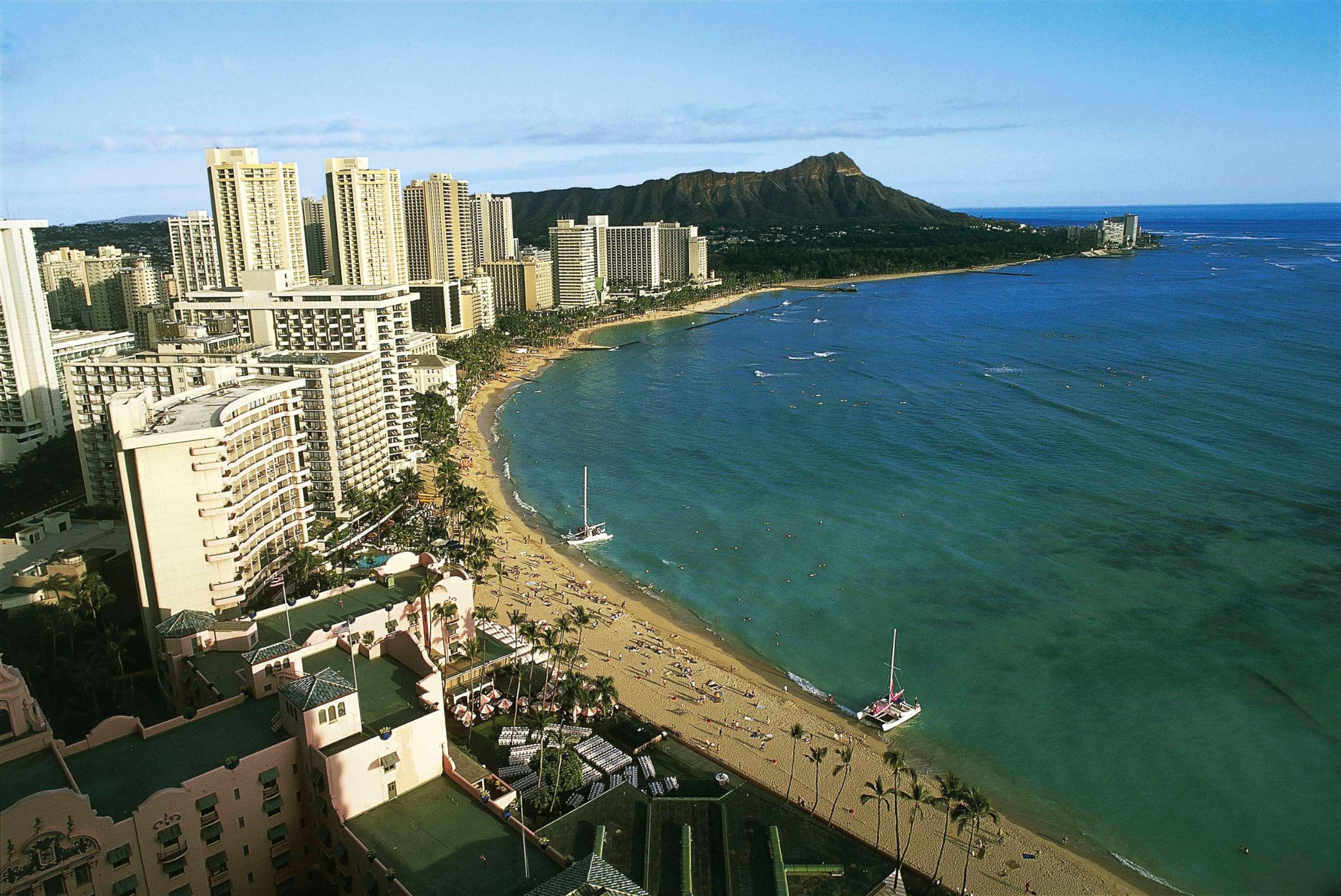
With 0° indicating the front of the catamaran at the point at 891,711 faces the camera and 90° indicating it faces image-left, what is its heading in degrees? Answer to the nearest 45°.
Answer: approximately 45°

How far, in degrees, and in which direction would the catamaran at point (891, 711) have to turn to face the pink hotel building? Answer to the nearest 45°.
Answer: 0° — it already faces it

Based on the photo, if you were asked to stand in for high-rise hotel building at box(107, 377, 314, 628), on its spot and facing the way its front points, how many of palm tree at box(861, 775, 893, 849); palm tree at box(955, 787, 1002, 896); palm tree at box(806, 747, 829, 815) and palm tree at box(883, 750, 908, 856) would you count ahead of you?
4

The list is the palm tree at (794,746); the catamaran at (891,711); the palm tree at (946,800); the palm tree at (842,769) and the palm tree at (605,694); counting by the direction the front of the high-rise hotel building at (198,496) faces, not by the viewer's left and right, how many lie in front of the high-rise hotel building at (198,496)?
5

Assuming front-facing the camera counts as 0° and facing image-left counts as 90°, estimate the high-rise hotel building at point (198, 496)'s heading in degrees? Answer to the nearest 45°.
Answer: approximately 315°
